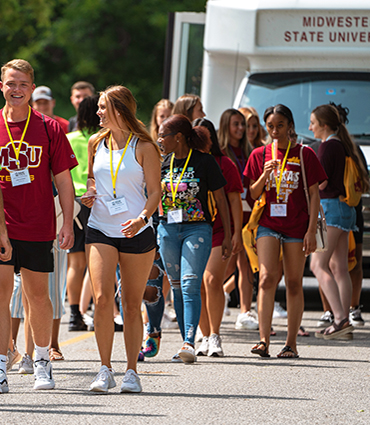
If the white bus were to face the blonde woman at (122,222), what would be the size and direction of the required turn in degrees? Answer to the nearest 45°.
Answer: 0° — it already faces them

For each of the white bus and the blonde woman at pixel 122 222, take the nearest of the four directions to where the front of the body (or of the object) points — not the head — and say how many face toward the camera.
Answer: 2

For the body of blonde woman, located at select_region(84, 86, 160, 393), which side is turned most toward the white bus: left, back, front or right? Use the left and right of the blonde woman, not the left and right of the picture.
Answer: back

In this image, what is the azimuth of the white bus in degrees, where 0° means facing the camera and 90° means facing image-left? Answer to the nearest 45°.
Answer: approximately 0°

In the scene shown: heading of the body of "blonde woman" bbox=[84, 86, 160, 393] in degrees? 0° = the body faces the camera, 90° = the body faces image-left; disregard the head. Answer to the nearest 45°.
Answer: approximately 0°
